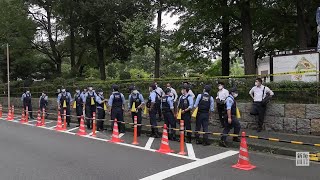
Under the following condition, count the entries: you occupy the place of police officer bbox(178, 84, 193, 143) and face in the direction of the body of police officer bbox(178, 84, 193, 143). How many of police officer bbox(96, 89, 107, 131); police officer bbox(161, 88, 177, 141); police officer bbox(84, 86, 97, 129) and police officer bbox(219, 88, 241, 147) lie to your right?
3

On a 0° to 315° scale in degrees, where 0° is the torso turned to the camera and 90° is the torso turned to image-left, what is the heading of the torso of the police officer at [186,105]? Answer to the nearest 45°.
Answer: approximately 45°

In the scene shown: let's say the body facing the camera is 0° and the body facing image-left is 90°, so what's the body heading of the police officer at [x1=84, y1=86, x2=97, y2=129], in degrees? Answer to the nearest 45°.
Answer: approximately 0°

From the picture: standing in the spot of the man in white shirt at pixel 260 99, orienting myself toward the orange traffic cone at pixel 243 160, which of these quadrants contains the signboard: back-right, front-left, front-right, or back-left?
back-left

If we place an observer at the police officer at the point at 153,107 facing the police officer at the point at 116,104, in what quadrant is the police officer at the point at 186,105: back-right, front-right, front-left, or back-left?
back-left

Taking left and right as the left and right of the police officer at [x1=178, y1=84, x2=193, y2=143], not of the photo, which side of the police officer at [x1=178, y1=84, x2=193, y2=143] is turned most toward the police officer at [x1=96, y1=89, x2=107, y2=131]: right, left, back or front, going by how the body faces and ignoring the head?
right
